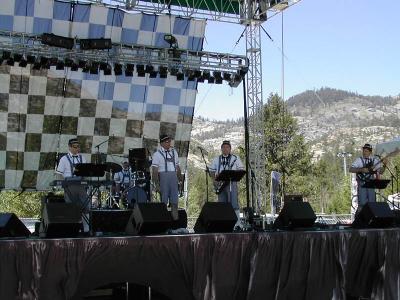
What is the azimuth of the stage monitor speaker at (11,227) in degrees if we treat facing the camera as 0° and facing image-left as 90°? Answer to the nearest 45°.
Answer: approximately 225°

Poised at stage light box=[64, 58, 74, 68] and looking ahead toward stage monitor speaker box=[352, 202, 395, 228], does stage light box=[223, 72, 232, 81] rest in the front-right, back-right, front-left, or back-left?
front-left

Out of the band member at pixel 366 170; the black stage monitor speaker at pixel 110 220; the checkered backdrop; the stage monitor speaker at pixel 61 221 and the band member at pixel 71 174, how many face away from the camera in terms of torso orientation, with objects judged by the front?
2

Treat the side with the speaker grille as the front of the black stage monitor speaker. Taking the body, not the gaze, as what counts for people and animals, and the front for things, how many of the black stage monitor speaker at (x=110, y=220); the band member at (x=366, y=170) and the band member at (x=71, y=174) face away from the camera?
1

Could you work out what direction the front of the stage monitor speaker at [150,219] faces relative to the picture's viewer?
facing away from the viewer and to the left of the viewer

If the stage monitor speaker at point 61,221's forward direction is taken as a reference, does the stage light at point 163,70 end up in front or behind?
in front

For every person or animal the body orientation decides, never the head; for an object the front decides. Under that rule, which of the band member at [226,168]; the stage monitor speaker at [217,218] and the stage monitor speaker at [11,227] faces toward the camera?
the band member

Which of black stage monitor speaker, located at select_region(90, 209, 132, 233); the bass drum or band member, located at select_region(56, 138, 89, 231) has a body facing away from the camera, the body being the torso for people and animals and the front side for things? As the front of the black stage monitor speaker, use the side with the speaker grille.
the black stage monitor speaker

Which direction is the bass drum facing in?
toward the camera

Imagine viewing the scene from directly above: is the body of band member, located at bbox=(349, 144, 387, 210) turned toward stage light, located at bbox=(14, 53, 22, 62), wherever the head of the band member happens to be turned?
no

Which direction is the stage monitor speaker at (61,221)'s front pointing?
away from the camera

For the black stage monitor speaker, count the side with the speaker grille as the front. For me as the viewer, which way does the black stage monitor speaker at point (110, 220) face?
facing away from the viewer

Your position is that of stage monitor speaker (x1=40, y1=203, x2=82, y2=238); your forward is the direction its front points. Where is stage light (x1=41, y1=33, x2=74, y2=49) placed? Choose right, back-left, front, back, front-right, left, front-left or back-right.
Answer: front

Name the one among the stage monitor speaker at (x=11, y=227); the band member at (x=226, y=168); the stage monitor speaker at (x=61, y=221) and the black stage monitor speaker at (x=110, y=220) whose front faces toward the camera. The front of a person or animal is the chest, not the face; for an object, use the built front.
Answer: the band member

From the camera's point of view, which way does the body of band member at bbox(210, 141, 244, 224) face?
toward the camera

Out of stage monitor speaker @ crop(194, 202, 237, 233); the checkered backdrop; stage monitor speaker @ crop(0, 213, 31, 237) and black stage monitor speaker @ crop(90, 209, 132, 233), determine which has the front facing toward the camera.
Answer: the checkered backdrop

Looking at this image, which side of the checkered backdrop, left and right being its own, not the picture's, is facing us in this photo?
front

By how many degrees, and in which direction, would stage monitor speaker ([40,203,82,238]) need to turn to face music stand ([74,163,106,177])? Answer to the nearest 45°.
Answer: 0° — it already faces it

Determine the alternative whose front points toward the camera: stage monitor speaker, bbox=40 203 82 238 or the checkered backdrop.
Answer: the checkered backdrop

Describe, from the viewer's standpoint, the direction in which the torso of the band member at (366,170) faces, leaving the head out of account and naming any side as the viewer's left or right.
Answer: facing the viewer

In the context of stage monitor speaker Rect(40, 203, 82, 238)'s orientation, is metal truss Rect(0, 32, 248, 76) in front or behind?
in front
